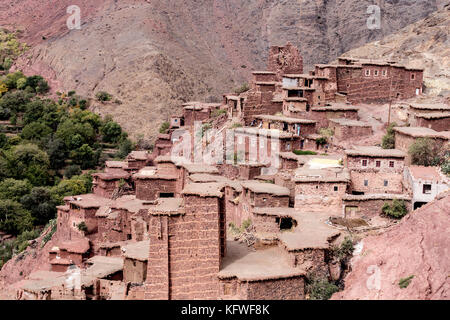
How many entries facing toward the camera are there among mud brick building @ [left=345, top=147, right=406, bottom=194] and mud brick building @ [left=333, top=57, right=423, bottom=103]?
2

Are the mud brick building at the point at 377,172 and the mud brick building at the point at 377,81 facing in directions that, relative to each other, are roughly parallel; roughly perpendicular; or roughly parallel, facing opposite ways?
roughly parallel

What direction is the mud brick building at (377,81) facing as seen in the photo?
toward the camera

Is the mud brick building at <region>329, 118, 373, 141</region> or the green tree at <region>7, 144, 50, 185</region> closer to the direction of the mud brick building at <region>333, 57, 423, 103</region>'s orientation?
the mud brick building

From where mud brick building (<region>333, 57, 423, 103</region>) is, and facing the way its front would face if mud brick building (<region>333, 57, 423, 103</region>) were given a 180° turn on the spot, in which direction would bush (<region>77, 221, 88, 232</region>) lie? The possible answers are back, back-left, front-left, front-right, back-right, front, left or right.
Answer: back-left

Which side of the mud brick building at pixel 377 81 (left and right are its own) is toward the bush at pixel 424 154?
front

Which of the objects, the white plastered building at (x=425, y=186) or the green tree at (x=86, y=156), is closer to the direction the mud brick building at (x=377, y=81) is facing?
the white plastered building

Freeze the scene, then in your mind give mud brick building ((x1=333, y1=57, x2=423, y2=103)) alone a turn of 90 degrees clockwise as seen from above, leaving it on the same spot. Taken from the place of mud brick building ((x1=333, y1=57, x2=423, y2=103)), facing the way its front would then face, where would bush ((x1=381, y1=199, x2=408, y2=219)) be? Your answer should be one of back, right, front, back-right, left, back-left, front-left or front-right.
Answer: left

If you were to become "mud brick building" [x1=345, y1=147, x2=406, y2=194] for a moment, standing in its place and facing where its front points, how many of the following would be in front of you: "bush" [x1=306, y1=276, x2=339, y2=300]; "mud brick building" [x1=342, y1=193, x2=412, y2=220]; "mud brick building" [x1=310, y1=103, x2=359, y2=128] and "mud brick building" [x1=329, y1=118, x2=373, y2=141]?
2

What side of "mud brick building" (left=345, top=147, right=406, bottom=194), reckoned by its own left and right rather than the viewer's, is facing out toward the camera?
front

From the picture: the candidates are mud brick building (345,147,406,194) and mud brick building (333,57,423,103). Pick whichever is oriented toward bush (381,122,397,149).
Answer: mud brick building (333,57,423,103)

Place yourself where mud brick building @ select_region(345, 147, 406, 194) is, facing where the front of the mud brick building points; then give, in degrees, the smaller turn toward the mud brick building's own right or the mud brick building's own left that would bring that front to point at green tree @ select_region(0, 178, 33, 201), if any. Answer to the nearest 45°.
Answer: approximately 135° to the mud brick building's own right

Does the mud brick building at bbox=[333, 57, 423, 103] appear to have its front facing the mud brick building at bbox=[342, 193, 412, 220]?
yes

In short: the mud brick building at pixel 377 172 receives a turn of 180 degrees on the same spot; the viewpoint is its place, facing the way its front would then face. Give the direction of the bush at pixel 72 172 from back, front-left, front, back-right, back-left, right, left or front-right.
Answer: front-left

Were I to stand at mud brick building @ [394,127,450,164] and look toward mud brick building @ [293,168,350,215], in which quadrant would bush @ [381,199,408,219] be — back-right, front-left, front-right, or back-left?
front-left

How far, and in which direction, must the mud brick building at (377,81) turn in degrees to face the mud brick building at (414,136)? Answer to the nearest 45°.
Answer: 0° — it already faces it

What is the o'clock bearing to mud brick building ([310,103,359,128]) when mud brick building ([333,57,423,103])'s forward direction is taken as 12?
mud brick building ([310,103,359,128]) is roughly at 1 o'clock from mud brick building ([333,57,423,103]).

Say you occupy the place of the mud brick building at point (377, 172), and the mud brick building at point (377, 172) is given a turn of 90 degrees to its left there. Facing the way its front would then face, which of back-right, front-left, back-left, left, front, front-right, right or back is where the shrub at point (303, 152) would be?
back-left

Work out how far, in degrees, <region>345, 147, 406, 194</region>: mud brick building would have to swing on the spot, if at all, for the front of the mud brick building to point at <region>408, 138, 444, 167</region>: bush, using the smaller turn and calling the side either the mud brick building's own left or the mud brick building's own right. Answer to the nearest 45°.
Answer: approximately 135° to the mud brick building's own left
